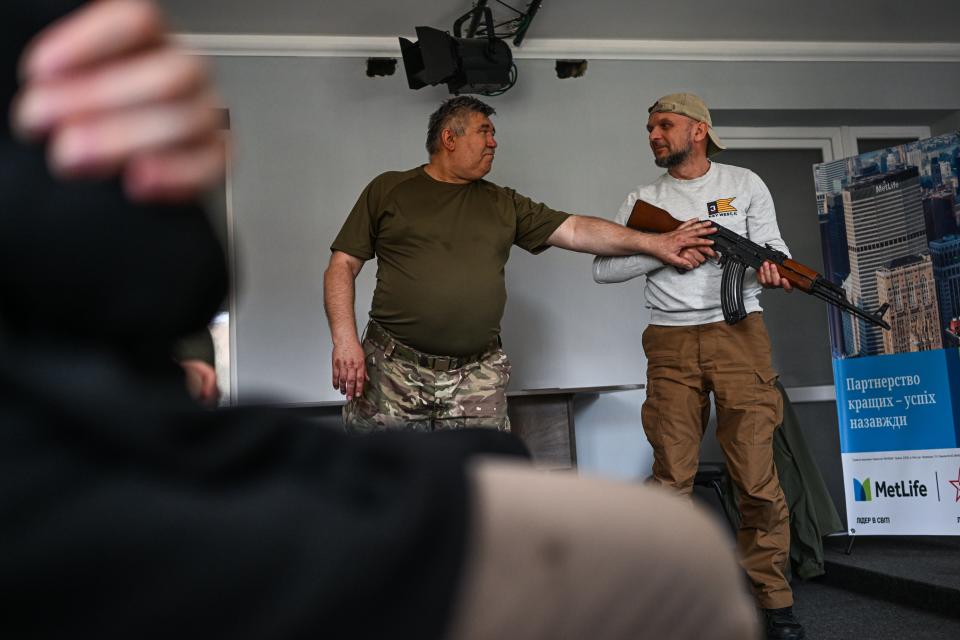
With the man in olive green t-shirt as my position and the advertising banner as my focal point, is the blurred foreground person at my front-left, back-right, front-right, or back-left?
back-right

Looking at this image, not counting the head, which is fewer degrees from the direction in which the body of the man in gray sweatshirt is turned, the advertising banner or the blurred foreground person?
the blurred foreground person

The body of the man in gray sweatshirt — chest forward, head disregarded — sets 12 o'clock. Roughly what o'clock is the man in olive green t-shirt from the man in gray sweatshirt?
The man in olive green t-shirt is roughly at 2 o'clock from the man in gray sweatshirt.

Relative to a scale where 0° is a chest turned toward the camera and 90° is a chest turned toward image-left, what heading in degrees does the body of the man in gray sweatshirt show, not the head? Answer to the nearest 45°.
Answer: approximately 0°

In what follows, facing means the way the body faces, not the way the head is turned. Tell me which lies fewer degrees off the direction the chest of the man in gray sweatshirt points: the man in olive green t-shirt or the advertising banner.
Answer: the man in olive green t-shirt

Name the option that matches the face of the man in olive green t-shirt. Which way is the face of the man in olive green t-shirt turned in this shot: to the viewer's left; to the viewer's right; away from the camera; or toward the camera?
to the viewer's right

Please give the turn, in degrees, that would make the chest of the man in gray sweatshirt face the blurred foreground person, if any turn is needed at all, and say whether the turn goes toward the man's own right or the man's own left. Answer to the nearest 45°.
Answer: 0° — they already face them

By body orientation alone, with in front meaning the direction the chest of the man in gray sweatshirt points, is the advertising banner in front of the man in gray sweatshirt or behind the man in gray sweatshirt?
behind
